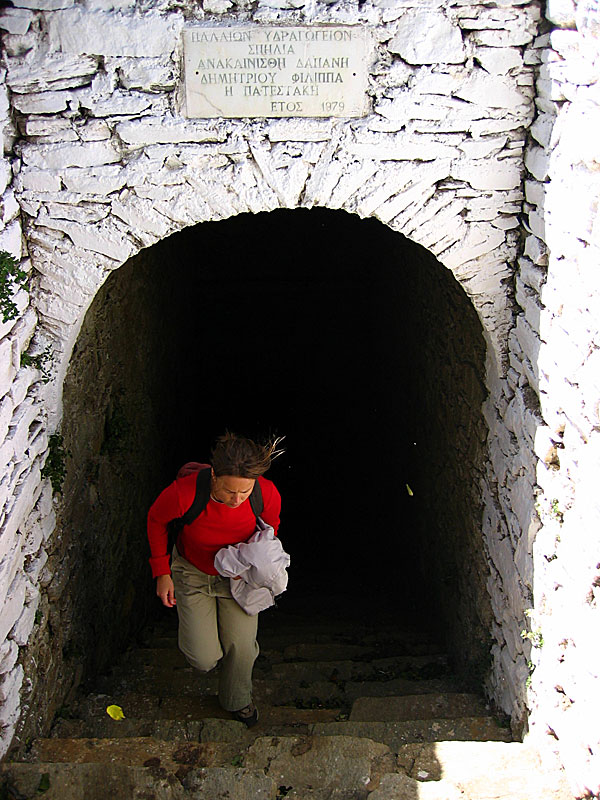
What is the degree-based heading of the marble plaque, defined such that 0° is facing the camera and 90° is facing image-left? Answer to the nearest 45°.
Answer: approximately 0°

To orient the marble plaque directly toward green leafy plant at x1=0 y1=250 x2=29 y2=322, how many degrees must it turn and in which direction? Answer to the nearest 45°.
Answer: approximately 90° to its right
